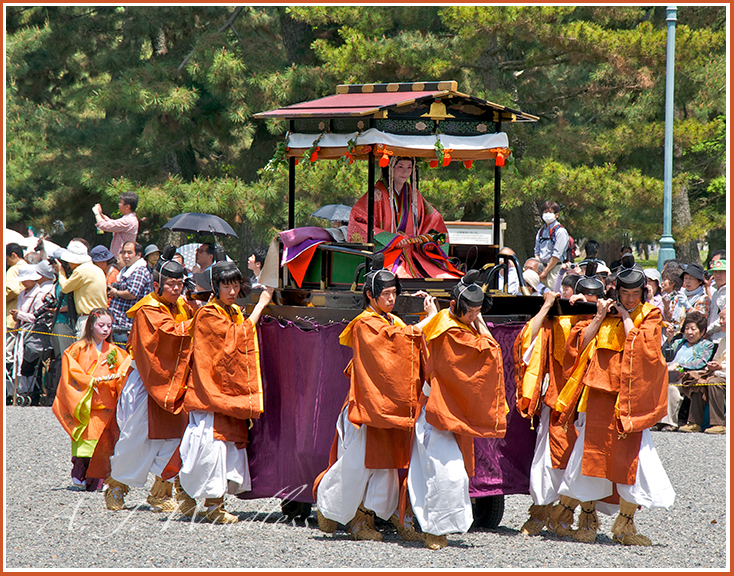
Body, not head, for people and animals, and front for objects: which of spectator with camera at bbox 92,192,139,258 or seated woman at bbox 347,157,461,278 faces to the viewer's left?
the spectator with camera

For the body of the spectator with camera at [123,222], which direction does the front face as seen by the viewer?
to the viewer's left

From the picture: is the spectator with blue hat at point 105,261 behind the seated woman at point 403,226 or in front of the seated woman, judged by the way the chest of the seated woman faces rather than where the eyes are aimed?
behind

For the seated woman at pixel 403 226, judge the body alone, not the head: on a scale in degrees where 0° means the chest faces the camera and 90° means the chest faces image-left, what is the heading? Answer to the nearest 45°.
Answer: approximately 315°
